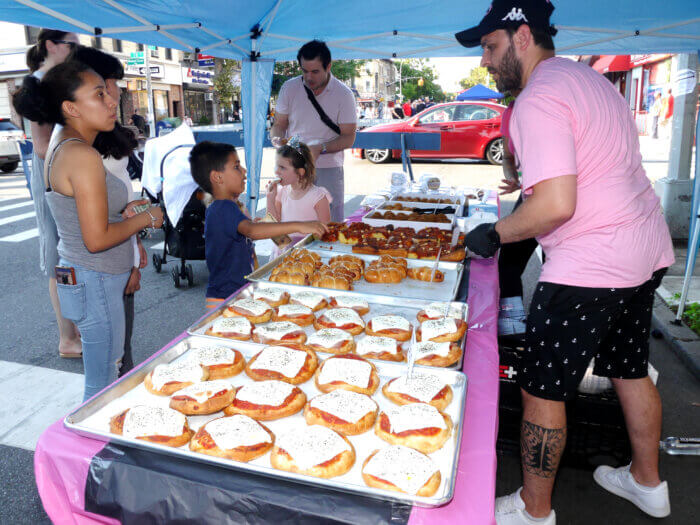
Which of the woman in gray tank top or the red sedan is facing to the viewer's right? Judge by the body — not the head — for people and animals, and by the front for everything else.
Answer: the woman in gray tank top

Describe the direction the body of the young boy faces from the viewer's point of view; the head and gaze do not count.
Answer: to the viewer's right

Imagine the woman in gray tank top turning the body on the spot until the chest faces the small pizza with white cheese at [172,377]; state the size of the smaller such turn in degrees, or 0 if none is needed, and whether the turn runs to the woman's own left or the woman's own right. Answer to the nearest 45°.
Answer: approximately 90° to the woman's own right

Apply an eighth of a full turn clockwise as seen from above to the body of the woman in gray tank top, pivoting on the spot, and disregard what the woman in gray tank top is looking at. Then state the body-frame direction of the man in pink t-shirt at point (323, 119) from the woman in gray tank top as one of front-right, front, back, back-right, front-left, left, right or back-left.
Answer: left

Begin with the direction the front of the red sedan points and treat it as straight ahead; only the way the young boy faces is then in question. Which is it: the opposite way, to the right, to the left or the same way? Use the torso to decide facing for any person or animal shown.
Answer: the opposite way

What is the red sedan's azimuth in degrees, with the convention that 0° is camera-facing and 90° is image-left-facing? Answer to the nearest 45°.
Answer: approximately 90°

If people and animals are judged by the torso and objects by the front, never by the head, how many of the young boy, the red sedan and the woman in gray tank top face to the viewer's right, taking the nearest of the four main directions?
2

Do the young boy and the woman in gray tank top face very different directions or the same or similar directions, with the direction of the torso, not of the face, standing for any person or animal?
same or similar directions

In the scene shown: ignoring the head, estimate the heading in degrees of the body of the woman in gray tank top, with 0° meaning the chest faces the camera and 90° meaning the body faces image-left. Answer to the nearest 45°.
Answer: approximately 270°

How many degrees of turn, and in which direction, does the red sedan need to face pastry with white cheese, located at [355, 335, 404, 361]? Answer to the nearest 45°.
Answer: approximately 90° to its left

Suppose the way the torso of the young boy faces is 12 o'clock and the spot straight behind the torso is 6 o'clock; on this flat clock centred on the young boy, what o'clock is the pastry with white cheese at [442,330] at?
The pastry with white cheese is roughly at 2 o'clock from the young boy.

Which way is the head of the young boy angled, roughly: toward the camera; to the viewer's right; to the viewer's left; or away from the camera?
to the viewer's right

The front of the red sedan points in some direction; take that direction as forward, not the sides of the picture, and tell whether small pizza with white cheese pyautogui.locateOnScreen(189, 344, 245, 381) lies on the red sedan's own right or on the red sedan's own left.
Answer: on the red sedan's own left

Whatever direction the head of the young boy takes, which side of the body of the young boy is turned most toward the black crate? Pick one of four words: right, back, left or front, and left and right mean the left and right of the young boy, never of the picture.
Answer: front
